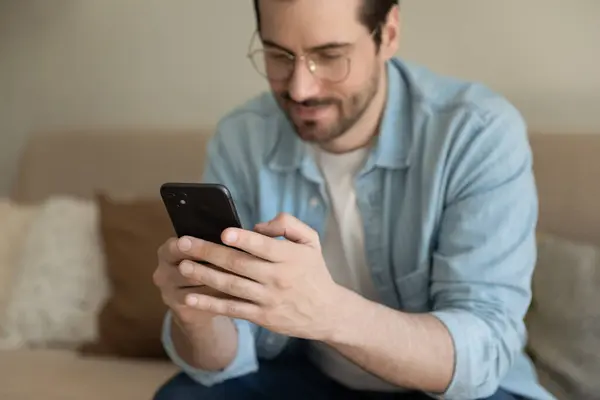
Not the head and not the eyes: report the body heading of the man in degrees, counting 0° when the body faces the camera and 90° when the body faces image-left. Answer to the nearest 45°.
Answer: approximately 45°

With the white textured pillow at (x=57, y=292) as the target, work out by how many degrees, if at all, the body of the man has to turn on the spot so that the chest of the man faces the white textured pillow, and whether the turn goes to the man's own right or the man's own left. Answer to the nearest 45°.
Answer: approximately 90° to the man's own right

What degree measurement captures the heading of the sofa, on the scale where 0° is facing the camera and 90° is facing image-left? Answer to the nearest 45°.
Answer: approximately 0°

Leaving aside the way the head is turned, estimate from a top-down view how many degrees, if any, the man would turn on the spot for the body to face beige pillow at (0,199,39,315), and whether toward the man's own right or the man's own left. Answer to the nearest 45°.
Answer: approximately 90° to the man's own right

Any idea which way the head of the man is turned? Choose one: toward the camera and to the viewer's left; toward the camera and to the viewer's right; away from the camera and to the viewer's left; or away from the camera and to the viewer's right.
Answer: toward the camera and to the viewer's left
